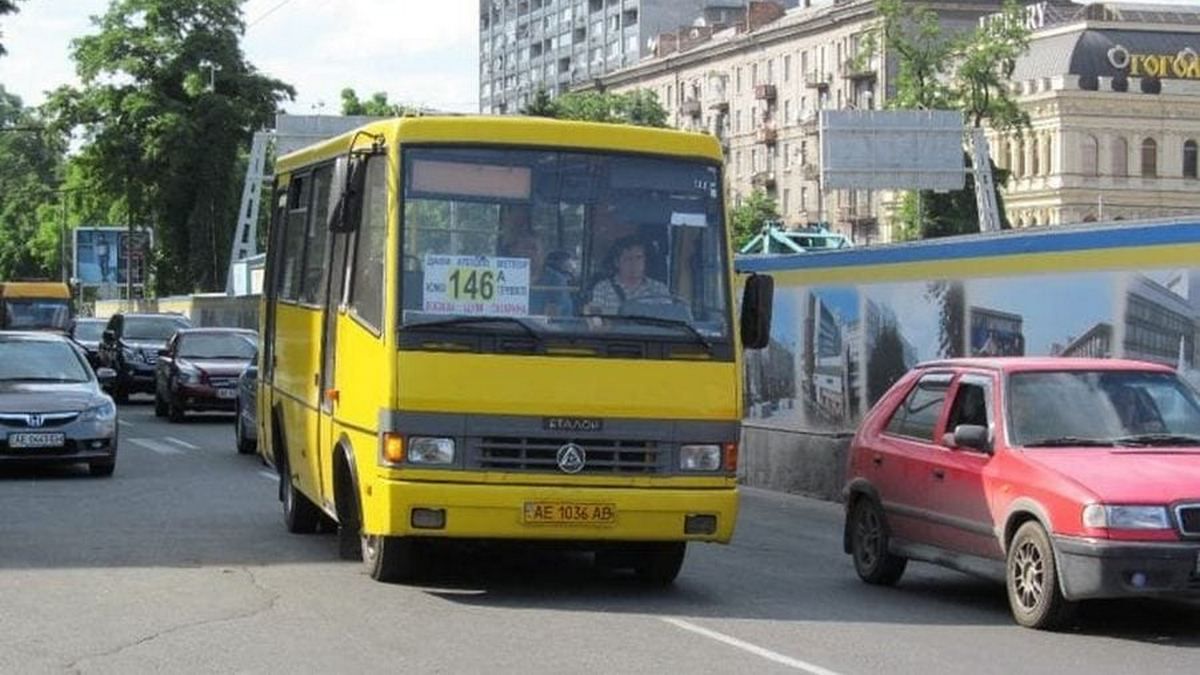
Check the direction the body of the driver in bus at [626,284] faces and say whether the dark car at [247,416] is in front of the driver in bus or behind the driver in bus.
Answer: behind

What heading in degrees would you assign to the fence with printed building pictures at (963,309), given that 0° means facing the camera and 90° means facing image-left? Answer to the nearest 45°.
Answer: approximately 45°

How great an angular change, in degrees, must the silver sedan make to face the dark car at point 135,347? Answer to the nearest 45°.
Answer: approximately 180°

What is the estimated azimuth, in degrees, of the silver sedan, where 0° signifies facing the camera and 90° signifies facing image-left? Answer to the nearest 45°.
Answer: approximately 0°

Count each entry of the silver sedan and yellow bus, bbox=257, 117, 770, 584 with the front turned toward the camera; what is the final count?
2

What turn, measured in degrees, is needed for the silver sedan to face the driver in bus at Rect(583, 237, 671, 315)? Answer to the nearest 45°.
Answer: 0° — it already faces them

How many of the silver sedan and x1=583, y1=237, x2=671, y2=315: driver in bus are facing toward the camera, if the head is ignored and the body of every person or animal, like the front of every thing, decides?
2

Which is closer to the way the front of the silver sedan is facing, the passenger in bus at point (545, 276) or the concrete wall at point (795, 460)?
the passenger in bus
